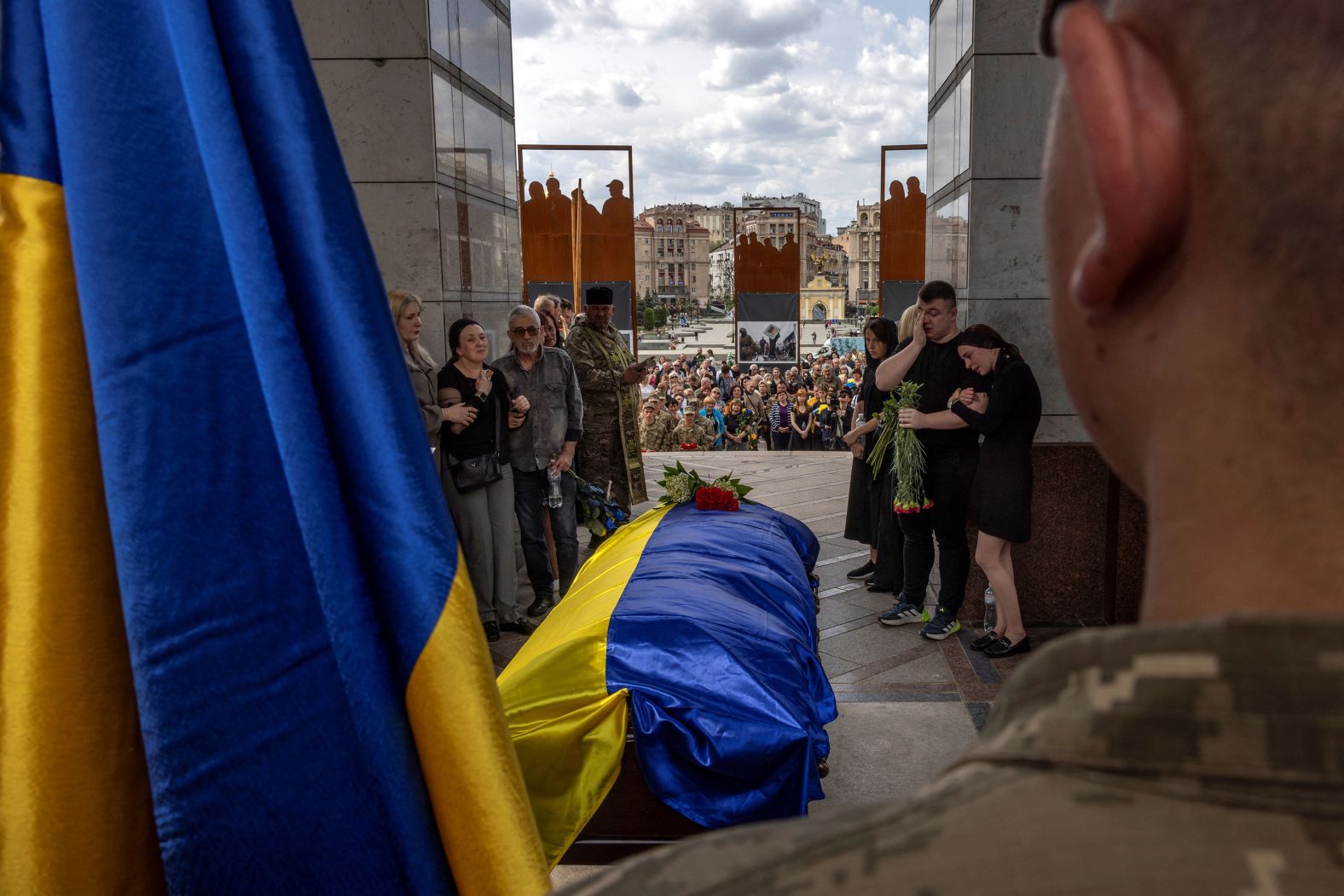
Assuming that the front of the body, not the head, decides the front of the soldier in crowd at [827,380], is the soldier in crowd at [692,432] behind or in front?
in front

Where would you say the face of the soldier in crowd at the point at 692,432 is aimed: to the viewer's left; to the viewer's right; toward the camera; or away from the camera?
toward the camera

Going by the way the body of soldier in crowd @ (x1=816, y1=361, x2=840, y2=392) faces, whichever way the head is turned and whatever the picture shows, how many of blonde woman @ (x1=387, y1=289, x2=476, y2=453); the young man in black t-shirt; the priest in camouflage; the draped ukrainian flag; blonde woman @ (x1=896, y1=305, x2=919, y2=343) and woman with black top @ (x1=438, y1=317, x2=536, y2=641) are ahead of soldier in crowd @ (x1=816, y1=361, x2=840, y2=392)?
6

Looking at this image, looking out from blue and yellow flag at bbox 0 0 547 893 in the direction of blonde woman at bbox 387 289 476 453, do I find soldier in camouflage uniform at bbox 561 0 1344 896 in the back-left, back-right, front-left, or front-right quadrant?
back-right

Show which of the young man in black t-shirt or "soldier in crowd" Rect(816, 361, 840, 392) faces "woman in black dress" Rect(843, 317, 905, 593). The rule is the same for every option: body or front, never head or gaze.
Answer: the soldier in crowd

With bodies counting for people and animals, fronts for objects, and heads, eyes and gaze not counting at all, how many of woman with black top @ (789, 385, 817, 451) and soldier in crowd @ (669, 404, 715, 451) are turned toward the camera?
2

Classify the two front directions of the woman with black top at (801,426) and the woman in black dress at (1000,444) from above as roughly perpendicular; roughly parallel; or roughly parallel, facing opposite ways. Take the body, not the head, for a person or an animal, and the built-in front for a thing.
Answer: roughly perpendicular

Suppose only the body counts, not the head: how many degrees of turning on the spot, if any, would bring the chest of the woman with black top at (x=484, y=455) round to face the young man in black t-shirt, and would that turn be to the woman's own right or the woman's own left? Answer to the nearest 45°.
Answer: approximately 45° to the woman's own left

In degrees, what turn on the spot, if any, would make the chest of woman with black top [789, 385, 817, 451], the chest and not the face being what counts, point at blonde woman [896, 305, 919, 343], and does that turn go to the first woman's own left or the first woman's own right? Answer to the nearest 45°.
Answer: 0° — they already face them

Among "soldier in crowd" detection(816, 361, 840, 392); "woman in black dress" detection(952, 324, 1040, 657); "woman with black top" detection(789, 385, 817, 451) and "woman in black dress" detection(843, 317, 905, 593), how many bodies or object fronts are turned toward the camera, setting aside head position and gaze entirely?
2

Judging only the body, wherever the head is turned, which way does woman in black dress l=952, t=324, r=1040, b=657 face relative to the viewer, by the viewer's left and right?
facing to the left of the viewer

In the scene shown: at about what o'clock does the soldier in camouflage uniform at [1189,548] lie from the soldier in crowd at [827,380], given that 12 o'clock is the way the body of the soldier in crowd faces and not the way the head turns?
The soldier in camouflage uniform is roughly at 12 o'clock from the soldier in crowd.

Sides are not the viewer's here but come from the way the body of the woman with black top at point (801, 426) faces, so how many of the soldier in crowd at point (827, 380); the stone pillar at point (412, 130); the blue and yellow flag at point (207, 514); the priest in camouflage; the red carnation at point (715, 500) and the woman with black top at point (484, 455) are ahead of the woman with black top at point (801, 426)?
5

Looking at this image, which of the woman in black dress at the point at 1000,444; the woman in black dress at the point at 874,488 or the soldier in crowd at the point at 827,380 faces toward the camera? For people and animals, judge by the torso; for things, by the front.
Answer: the soldier in crowd

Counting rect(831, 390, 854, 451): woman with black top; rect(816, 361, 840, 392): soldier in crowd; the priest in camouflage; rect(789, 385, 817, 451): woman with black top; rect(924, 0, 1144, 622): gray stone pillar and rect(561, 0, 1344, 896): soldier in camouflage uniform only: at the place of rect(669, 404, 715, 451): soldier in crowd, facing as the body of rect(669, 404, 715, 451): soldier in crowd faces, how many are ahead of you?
3

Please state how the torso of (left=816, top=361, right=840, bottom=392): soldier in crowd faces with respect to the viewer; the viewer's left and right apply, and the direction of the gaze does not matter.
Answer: facing the viewer

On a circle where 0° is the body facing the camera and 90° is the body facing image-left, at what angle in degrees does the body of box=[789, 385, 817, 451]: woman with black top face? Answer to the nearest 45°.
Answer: approximately 0°

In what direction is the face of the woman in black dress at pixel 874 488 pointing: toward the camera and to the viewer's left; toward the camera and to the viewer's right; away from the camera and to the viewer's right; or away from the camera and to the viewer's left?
toward the camera and to the viewer's left
